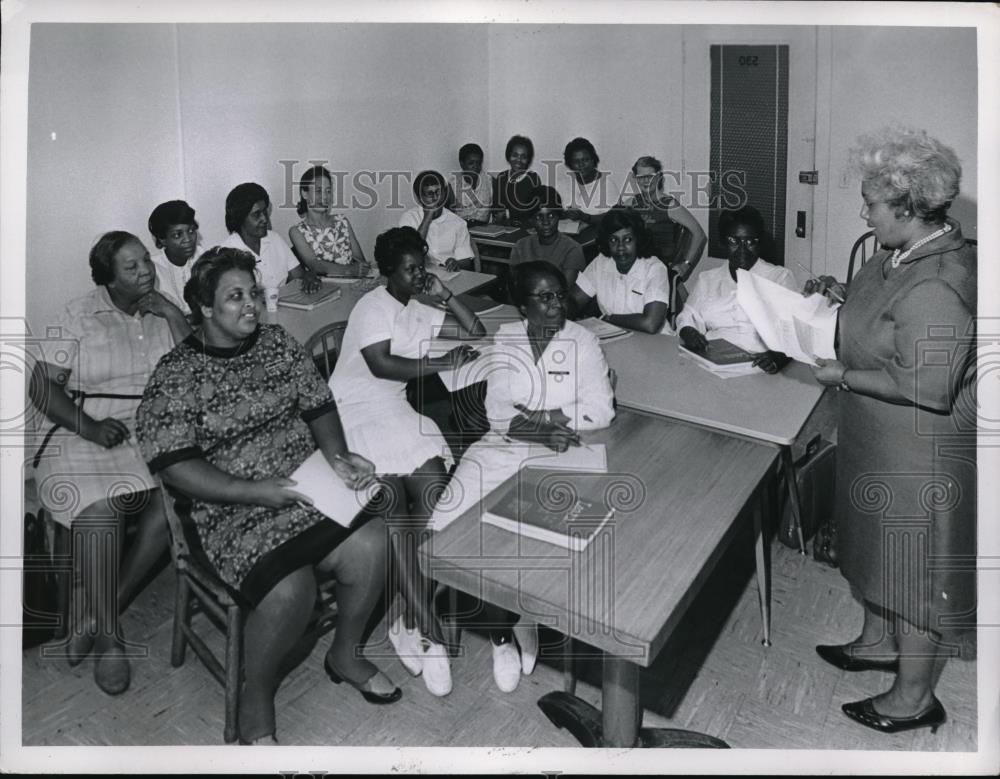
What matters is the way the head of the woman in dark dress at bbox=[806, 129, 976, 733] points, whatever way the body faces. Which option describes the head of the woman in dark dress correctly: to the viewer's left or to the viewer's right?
to the viewer's left

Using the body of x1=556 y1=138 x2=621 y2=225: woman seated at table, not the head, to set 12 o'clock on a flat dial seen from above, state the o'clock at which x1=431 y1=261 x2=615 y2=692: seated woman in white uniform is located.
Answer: The seated woman in white uniform is roughly at 12 o'clock from the woman seated at table.

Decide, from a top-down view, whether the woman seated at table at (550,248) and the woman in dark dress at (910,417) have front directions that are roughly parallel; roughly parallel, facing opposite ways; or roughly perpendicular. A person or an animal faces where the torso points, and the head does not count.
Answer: roughly perpendicular

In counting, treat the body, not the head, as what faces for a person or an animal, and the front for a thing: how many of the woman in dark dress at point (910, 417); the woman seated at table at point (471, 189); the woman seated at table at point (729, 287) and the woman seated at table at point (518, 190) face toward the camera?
3

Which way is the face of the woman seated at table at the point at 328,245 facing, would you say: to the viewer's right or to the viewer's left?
to the viewer's right

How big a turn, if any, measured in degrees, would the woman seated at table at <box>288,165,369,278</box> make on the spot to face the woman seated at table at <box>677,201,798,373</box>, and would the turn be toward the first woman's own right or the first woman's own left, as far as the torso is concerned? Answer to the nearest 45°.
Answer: approximately 45° to the first woman's own left

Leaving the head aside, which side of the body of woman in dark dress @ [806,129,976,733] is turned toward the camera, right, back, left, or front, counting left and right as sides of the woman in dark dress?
left

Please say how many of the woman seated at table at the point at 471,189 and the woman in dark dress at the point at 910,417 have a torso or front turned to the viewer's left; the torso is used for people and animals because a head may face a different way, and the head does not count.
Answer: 1
